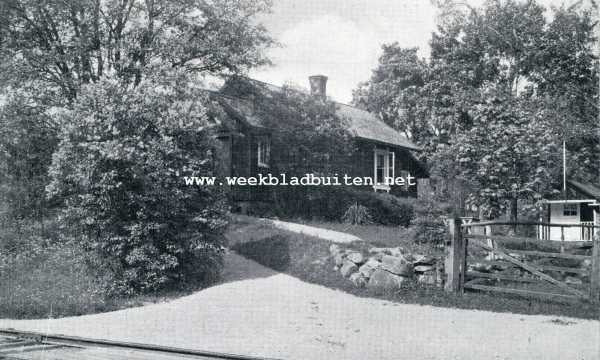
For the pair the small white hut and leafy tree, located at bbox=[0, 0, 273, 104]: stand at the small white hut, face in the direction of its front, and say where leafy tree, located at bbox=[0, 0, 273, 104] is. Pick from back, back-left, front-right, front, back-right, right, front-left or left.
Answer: front-right

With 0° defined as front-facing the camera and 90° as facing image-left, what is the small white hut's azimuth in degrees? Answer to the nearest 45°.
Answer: approximately 0°

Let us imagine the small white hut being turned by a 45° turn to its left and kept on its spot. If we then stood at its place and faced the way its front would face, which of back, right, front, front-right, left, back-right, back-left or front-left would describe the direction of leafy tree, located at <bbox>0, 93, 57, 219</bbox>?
right

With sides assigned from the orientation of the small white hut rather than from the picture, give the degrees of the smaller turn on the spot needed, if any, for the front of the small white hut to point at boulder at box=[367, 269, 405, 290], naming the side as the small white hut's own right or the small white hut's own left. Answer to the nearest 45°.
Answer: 0° — it already faces it

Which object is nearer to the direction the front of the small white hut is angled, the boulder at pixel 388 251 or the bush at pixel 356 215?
the boulder

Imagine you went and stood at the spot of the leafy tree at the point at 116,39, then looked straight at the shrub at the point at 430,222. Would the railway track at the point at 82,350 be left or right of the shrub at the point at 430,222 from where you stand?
right

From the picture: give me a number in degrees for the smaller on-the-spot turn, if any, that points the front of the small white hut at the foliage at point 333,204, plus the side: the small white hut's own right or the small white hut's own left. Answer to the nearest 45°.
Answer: approximately 45° to the small white hut's own right

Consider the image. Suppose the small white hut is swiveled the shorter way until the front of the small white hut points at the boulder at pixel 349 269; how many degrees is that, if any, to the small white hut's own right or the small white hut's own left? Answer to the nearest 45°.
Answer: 0° — it already faces it
